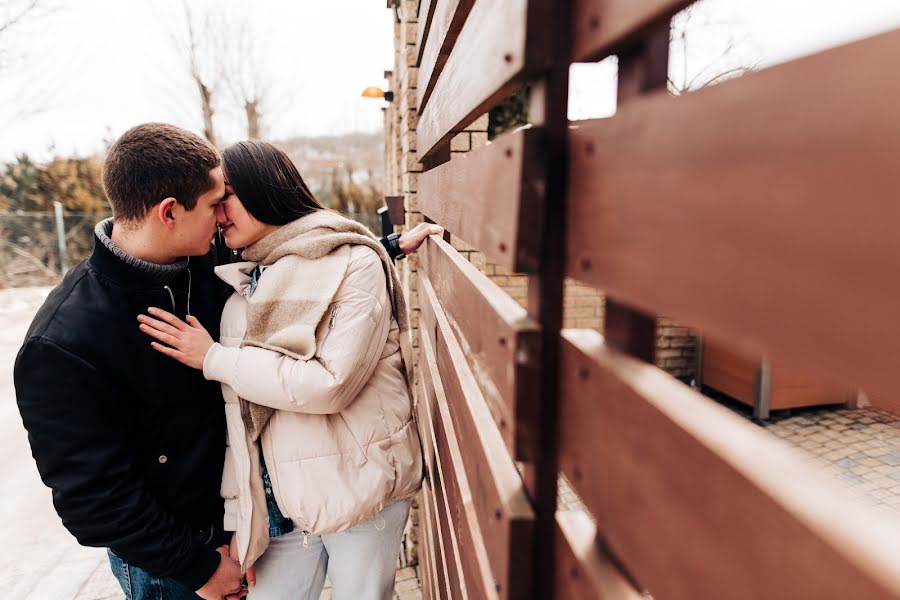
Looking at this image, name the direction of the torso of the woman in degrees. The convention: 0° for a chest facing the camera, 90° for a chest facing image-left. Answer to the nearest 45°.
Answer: approximately 45°

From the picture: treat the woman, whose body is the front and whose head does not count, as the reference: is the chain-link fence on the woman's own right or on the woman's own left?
on the woman's own right

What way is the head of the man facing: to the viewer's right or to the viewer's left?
to the viewer's right
